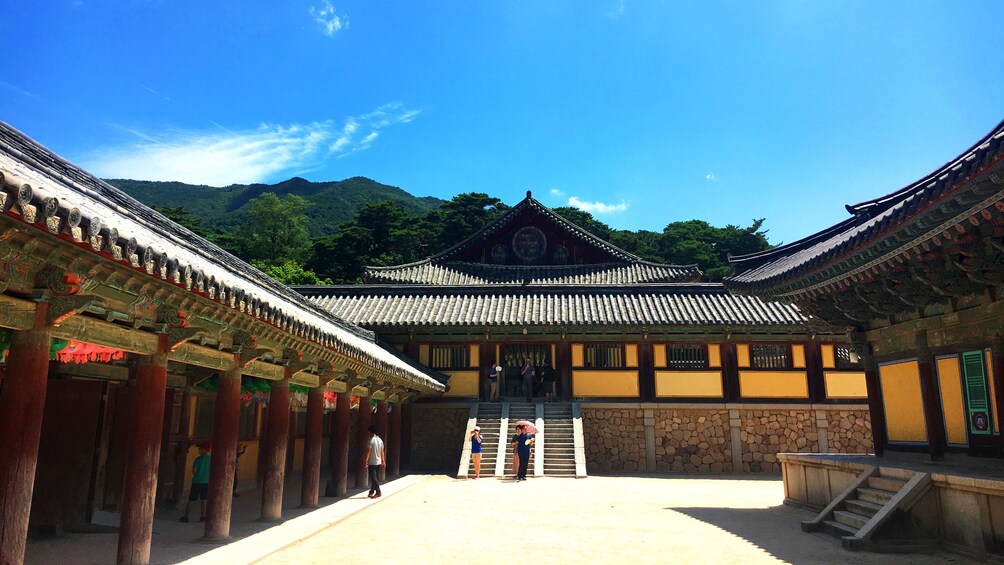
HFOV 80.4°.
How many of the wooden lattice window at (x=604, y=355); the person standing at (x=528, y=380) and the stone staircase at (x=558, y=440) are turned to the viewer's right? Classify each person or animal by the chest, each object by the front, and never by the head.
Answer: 0

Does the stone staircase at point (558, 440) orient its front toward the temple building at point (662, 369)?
no

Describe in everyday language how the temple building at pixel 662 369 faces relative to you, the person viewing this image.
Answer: facing the viewer

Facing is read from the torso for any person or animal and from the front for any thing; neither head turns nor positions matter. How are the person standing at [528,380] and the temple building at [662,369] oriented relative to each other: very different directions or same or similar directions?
same or similar directions

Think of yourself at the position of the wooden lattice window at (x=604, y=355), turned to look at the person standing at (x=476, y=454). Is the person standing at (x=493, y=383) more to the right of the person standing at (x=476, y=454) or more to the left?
right

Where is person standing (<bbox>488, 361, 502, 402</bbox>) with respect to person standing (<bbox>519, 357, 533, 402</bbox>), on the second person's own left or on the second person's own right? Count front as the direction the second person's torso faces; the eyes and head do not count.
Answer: on the second person's own right

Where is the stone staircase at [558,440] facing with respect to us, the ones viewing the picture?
facing the viewer

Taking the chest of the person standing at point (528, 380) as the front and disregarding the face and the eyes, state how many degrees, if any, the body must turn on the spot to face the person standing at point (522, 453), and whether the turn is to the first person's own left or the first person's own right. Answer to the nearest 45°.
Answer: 0° — they already face them

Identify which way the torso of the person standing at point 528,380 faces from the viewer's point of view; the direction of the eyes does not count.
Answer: toward the camera

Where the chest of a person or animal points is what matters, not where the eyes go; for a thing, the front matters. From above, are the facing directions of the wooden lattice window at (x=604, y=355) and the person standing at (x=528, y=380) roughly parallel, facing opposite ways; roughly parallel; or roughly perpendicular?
roughly parallel

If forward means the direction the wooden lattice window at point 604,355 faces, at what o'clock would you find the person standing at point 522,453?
The person standing is roughly at 1 o'clock from the wooden lattice window.

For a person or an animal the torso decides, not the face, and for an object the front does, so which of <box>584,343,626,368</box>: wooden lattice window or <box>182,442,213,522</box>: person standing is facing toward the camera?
the wooden lattice window

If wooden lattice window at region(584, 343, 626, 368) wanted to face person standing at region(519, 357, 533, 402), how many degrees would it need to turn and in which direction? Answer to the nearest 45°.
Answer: approximately 90° to its right
